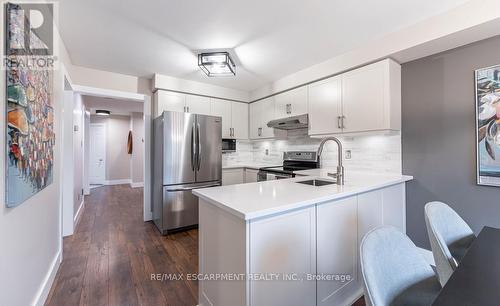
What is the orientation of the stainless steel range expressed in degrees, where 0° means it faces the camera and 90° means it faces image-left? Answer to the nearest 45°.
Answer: approximately 45°

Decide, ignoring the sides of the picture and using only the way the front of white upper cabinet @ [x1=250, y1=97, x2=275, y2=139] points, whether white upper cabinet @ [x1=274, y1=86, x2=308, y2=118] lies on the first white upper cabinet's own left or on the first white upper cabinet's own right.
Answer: on the first white upper cabinet's own left

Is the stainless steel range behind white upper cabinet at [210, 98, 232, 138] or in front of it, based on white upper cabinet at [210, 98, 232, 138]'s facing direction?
in front

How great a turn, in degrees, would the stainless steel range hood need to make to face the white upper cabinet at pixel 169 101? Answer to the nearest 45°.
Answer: approximately 45° to its right

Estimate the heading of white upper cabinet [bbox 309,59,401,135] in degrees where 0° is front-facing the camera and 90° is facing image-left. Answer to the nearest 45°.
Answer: approximately 45°

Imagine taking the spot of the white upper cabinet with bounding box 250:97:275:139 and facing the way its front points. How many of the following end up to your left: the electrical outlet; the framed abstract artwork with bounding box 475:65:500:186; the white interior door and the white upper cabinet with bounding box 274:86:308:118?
3

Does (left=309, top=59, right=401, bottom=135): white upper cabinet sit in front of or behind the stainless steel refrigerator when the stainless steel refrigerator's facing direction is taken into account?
in front

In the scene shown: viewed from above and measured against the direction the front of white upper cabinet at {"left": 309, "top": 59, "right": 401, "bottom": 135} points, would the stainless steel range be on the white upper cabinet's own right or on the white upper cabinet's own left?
on the white upper cabinet's own right

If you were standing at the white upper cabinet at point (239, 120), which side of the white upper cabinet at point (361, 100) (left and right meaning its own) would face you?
right

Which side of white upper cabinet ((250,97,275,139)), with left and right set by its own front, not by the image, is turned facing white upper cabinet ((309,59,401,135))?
left

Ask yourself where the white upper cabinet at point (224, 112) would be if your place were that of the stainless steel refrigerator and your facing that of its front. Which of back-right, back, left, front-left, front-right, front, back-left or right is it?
left
